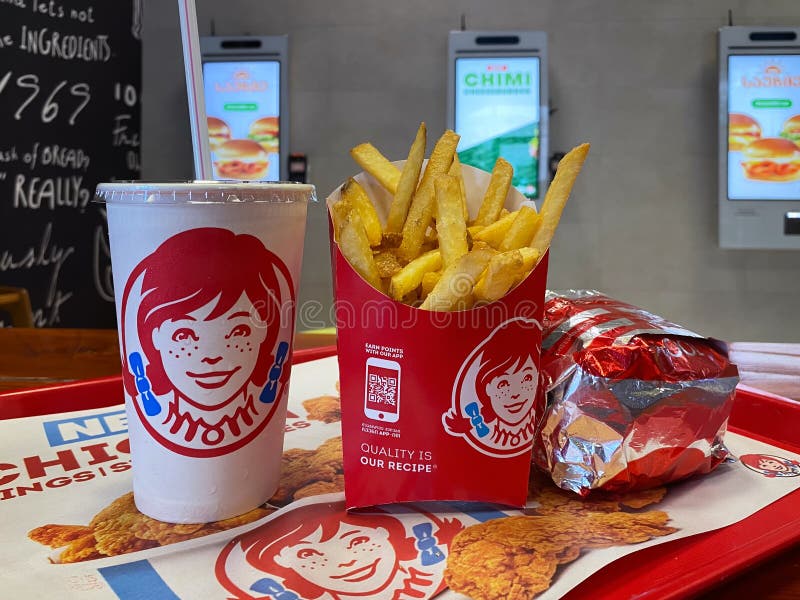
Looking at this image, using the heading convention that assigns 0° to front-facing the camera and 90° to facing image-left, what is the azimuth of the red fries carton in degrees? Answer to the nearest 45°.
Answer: approximately 0°

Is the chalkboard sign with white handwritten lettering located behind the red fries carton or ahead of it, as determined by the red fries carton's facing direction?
behind
